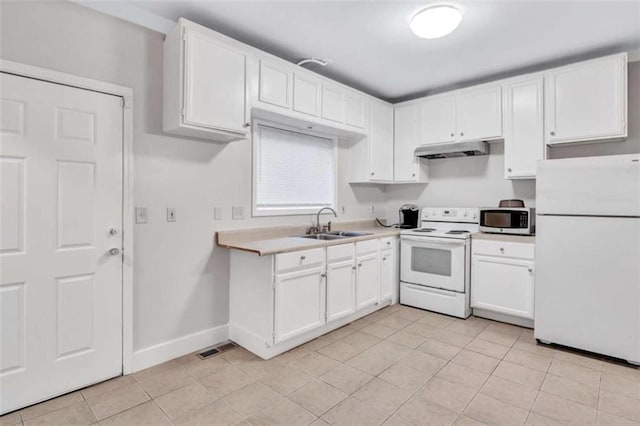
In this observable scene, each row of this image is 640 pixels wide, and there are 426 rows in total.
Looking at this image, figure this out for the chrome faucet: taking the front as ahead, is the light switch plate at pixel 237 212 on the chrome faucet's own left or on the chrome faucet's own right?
on the chrome faucet's own right

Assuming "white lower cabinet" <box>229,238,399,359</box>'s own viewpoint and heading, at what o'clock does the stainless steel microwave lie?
The stainless steel microwave is roughly at 10 o'clock from the white lower cabinet.

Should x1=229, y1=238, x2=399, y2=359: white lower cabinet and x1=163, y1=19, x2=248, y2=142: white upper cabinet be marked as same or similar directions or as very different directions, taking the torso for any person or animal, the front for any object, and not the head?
same or similar directions

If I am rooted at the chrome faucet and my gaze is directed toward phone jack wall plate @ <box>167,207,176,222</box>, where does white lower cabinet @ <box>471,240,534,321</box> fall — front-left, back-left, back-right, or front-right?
back-left

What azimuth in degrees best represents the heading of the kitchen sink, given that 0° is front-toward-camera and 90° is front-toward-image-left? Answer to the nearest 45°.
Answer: approximately 315°

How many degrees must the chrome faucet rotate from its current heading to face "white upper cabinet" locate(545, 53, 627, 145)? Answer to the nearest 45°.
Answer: approximately 45° to its left

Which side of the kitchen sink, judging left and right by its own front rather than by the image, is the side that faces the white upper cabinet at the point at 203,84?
right

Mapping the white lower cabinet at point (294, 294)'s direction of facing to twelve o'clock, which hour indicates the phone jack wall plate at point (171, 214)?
The phone jack wall plate is roughly at 4 o'clock from the white lower cabinet.

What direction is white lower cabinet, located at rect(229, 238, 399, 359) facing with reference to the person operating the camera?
facing the viewer and to the right of the viewer

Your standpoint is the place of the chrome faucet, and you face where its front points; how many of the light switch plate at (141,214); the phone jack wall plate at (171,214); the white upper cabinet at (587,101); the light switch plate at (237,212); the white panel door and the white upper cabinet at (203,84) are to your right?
5

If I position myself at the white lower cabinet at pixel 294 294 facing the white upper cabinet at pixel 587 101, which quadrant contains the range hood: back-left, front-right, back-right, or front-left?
front-left

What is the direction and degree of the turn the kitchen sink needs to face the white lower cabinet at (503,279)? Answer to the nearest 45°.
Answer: approximately 45° to its left

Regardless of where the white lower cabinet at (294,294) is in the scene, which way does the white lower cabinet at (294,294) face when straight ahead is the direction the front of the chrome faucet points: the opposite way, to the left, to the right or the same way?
the same way

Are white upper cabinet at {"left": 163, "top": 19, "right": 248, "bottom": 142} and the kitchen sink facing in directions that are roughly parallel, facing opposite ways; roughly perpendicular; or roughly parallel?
roughly parallel
